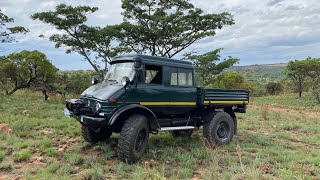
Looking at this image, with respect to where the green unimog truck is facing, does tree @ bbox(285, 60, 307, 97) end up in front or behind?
behind

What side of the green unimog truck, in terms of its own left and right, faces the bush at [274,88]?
back

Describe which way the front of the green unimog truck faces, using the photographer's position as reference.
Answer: facing the viewer and to the left of the viewer

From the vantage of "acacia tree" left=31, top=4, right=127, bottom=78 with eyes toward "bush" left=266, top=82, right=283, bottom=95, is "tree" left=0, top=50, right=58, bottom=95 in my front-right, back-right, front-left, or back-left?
back-right

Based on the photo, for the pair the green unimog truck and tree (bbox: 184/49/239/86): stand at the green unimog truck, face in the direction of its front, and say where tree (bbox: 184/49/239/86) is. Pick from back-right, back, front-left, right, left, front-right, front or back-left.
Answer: back-right

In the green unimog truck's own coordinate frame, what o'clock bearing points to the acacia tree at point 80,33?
The acacia tree is roughly at 4 o'clock from the green unimog truck.

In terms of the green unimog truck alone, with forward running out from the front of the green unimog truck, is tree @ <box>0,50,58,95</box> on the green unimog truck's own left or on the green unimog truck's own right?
on the green unimog truck's own right

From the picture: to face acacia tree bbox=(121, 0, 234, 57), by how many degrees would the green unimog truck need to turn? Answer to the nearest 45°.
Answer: approximately 135° to its right
